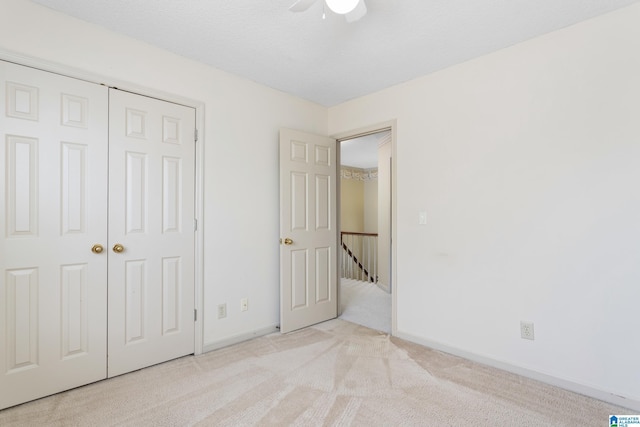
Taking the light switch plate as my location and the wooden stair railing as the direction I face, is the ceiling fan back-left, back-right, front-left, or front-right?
back-left

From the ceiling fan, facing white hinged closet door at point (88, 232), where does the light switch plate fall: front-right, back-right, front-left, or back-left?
back-right

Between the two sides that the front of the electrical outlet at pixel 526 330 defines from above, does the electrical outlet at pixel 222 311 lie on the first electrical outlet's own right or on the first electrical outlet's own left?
on the first electrical outlet's own right

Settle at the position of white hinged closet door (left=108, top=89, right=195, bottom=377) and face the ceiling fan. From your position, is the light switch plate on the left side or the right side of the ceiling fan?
left

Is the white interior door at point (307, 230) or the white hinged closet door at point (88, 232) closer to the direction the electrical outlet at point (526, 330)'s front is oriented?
the white hinged closet door

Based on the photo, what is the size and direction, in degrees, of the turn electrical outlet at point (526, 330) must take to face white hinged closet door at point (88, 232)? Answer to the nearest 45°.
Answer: approximately 45° to its right
